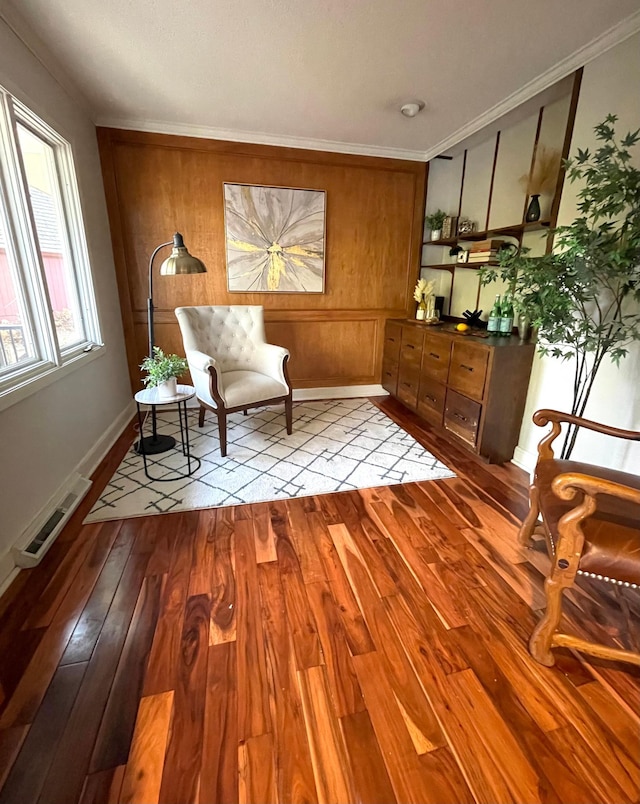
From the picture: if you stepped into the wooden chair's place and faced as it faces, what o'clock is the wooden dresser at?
The wooden dresser is roughly at 2 o'clock from the wooden chair.

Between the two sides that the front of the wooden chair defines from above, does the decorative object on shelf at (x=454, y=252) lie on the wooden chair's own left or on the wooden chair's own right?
on the wooden chair's own right

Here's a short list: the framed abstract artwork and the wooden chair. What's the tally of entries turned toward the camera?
1

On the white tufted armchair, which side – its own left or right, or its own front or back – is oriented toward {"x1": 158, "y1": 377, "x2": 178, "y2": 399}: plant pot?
right

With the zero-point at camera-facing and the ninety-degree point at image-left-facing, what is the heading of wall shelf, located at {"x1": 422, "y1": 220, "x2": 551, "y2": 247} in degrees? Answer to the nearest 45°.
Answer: approximately 45°

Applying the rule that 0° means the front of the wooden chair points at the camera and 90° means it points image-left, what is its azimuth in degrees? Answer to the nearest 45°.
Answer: approximately 90°

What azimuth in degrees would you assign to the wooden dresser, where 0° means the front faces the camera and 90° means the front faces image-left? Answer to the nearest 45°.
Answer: approximately 45°

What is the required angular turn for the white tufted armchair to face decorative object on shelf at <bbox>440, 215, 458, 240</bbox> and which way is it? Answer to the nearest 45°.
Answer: approximately 45° to its left

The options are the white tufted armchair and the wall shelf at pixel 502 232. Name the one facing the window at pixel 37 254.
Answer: the wall shelf

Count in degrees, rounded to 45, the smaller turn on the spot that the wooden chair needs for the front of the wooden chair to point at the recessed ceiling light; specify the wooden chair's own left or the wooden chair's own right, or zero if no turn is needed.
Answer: approximately 45° to the wooden chair's own right

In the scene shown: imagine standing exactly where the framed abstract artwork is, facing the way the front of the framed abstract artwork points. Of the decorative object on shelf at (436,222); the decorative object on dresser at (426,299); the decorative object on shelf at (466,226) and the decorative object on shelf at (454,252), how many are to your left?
4

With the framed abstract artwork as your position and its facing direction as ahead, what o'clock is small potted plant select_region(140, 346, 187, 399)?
The small potted plant is roughly at 1 o'clock from the framed abstract artwork.

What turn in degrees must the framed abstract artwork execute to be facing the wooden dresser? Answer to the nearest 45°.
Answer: approximately 45° to its left
